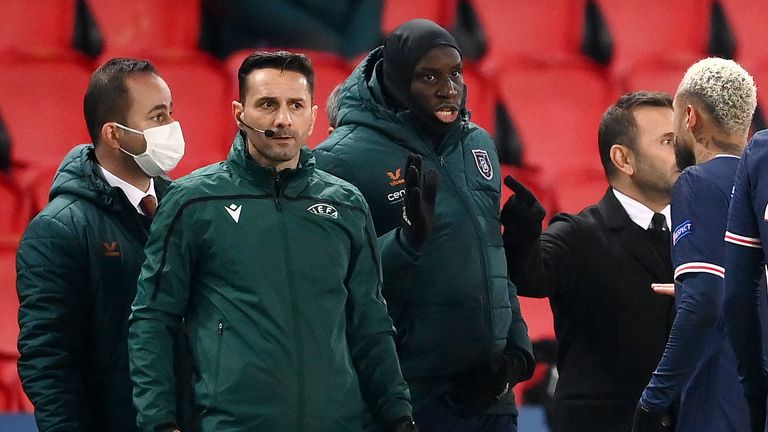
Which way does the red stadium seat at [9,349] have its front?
toward the camera

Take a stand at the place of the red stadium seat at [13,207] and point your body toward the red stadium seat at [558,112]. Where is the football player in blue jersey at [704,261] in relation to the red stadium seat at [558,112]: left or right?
right

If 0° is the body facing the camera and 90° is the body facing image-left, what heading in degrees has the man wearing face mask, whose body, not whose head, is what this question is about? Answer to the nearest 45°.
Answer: approximately 315°

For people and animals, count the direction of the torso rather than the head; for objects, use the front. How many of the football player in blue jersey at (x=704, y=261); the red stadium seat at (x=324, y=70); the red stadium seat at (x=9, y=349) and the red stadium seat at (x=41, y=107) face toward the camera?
3

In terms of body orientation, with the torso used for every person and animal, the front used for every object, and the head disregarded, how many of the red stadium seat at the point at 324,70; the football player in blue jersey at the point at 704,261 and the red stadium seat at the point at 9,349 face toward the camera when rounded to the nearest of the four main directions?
2

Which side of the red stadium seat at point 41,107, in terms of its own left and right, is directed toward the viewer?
front

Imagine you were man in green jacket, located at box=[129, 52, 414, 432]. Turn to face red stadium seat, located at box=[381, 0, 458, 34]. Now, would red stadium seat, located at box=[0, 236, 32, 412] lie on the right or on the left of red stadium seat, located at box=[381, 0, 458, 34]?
left

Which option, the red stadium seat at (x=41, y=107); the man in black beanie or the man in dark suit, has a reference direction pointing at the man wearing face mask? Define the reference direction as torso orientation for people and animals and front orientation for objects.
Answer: the red stadium seat

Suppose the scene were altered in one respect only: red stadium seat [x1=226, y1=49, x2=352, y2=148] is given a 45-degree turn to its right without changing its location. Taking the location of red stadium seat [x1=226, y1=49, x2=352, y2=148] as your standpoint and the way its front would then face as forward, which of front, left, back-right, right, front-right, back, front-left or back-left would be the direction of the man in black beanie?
front-left

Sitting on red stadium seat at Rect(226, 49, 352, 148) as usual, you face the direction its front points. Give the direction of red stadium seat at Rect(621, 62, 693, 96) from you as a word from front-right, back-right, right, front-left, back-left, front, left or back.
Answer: left

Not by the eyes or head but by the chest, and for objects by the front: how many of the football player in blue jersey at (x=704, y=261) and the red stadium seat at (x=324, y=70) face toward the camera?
1

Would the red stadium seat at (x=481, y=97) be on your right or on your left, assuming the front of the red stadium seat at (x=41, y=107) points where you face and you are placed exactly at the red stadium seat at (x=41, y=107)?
on your left

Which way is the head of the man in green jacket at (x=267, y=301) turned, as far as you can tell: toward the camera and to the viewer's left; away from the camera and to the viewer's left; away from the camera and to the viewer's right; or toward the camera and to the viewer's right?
toward the camera and to the viewer's right

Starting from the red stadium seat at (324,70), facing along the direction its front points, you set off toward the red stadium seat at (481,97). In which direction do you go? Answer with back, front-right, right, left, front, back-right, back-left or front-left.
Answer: left

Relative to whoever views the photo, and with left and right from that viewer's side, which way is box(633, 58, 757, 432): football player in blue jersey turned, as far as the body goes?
facing away from the viewer and to the left of the viewer
